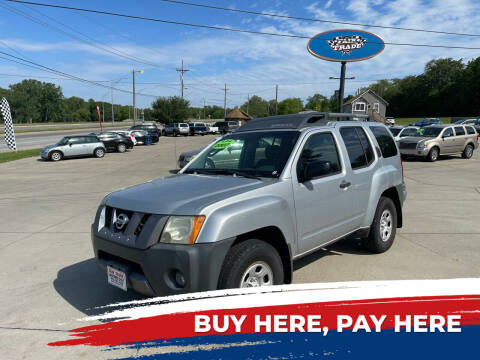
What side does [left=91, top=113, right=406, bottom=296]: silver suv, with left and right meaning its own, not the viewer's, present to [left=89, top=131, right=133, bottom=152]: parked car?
right

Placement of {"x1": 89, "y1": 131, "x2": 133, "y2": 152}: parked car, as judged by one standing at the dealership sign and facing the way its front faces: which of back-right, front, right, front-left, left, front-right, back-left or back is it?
right

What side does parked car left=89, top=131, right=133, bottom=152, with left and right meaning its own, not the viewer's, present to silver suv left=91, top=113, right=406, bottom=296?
left

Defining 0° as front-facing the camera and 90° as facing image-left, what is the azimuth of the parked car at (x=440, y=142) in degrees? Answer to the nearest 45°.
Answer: approximately 45°

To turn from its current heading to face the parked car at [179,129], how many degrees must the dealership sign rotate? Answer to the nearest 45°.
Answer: approximately 135° to its right

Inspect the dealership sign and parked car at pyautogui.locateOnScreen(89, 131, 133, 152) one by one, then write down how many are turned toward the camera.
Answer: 1

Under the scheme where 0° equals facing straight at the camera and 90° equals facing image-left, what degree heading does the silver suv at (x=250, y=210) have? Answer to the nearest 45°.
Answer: approximately 45°

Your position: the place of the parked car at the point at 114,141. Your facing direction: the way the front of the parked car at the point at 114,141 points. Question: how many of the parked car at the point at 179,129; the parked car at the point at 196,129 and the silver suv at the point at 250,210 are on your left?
1

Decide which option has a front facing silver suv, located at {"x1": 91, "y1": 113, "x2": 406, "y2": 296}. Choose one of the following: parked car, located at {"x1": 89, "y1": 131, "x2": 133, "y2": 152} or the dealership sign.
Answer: the dealership sign

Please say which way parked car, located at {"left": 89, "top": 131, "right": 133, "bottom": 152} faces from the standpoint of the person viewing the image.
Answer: facing to the left of the viewer

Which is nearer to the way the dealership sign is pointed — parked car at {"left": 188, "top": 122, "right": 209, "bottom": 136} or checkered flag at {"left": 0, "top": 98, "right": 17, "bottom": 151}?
the checkered flag
